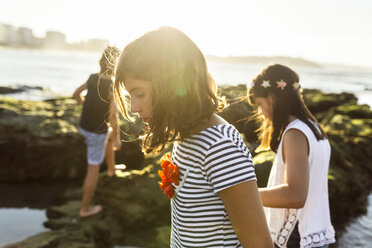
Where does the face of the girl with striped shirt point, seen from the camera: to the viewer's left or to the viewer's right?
to the viewer's left

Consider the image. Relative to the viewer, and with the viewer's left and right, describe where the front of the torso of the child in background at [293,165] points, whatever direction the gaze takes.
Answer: facing to the left of the viewer

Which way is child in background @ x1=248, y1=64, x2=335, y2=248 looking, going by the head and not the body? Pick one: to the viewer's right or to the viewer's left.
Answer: to the viewer's left

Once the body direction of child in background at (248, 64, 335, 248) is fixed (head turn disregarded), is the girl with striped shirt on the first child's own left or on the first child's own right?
on the first child's own left
